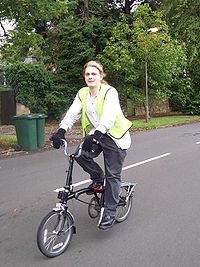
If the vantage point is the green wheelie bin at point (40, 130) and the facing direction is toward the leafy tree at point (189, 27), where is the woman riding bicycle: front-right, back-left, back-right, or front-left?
back-right

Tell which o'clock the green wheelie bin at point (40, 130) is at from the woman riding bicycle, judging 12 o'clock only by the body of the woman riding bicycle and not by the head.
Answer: The green wheelie bin is roughly at 4 o'clock from the woman riding bicycle.

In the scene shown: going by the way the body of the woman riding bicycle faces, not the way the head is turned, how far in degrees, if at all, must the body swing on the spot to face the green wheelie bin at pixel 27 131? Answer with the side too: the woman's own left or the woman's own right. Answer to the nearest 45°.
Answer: approximately 135° to the woman's own right

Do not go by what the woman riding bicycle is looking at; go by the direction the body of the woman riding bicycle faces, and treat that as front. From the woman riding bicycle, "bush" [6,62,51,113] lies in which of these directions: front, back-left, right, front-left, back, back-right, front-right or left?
back-right

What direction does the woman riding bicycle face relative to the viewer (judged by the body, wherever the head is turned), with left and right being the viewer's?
facing the viewer and to the left of the viewer

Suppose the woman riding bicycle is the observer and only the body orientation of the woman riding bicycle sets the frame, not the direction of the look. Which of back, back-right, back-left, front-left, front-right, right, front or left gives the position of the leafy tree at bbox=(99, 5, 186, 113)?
back-right

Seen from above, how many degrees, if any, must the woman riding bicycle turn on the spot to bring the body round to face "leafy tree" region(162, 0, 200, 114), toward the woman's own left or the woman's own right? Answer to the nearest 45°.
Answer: approximately 135° to the woman's own right
